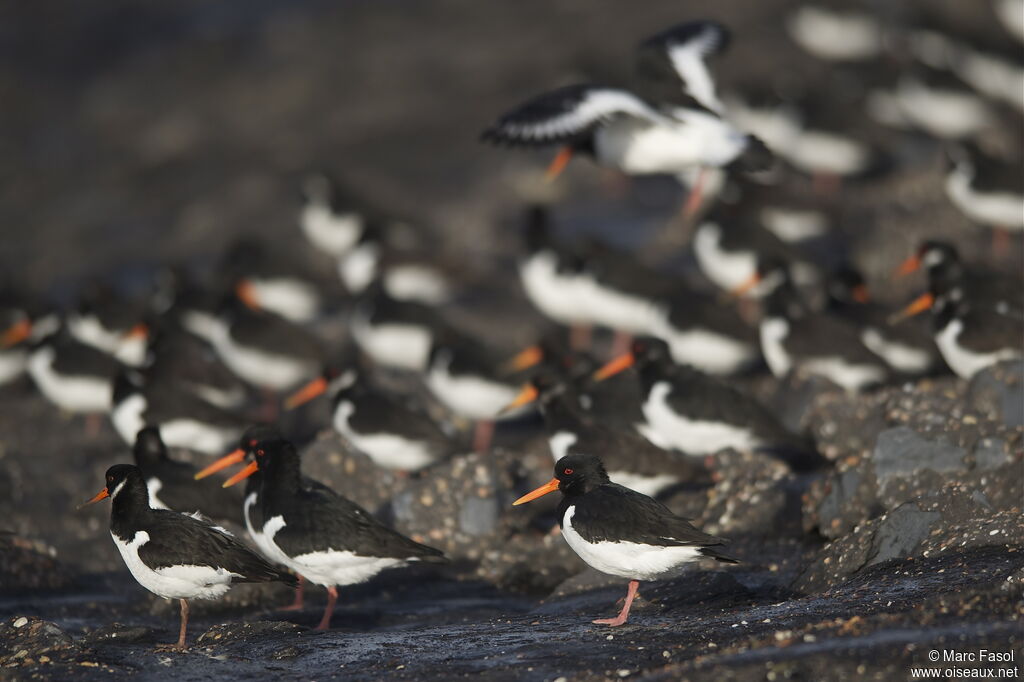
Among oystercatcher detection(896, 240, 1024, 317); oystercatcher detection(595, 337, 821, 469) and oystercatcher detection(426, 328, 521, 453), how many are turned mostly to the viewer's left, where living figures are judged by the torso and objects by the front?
3

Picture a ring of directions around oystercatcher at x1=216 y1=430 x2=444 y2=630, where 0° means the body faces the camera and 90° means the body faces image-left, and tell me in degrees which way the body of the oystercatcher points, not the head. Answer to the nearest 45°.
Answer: approximately 90°

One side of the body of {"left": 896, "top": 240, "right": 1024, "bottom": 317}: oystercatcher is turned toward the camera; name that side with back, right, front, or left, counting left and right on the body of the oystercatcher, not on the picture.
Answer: left

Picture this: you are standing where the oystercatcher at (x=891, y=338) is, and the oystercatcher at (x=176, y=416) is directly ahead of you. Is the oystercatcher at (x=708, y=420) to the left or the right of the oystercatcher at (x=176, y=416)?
left

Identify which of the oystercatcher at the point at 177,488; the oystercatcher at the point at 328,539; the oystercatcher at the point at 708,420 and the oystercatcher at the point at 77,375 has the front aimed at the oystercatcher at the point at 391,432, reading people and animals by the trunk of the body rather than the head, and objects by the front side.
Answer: the oystercatcher at the point at 708,420

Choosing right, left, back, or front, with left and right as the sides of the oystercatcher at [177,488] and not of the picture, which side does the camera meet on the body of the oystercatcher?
left

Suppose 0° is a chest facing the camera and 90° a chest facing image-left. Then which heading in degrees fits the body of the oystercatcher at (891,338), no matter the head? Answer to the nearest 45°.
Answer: approximately 90°

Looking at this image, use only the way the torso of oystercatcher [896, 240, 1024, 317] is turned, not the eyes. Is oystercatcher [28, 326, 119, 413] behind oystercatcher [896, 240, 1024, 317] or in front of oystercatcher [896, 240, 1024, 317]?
in front

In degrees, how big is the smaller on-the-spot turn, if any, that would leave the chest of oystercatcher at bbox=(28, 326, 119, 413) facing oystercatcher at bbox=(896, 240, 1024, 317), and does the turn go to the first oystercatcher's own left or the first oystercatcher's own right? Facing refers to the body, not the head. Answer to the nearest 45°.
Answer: approximately 135° to the first oystercatcher's own left

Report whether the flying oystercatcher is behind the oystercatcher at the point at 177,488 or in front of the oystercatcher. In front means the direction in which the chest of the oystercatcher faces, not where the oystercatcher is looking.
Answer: behind

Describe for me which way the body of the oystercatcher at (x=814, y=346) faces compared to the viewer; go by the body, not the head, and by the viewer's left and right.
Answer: facing to the left of the viewer

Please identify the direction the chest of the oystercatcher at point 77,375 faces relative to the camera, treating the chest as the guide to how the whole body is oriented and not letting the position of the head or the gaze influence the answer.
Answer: to the viewer's left
